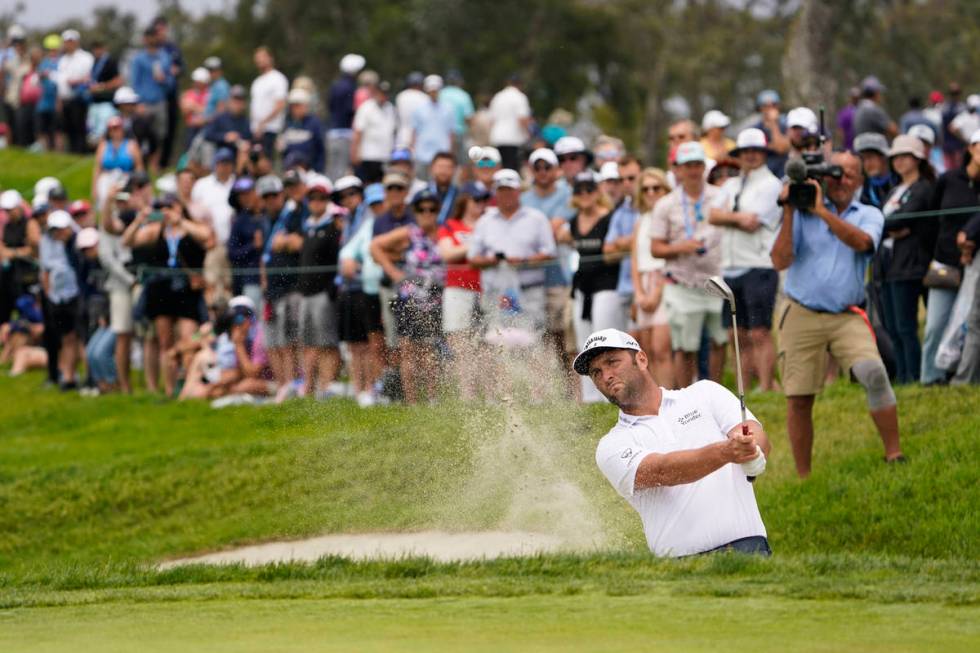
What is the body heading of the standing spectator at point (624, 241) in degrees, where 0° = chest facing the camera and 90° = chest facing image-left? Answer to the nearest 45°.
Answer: approximately 0°

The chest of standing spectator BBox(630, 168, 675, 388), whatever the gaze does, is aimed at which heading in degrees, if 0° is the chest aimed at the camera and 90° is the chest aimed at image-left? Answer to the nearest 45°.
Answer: approximately 0°

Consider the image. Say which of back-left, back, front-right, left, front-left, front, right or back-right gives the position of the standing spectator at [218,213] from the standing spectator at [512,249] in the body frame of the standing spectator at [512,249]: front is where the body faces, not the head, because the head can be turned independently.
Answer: back-right
